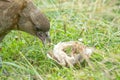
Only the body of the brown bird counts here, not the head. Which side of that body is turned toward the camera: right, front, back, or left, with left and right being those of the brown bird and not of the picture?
right
